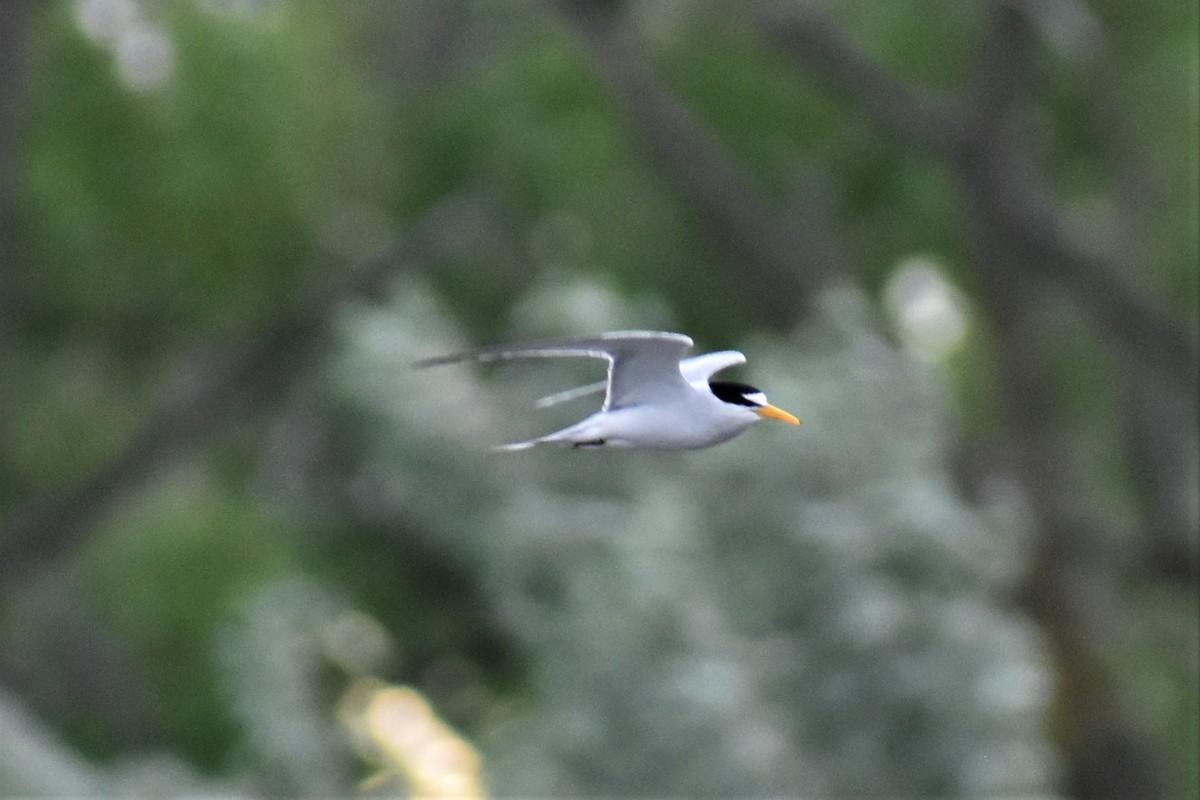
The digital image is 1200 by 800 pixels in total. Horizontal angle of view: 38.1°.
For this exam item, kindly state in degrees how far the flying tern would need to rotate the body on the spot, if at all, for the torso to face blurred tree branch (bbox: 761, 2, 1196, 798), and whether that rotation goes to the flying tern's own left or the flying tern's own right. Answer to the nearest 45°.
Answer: approximately 90° to the flying tern's own left

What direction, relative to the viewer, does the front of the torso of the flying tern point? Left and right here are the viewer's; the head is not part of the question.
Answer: facing to the right of the viewer

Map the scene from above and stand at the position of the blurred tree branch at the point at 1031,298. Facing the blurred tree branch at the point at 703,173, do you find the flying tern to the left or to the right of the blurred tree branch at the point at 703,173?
left

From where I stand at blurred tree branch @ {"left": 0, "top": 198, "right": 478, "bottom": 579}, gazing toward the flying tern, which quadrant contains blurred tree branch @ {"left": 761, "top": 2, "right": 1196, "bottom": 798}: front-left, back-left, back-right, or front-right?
front-left

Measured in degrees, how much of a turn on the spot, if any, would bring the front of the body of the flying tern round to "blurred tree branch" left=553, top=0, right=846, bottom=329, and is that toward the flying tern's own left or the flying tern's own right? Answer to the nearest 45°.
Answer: approximately 90° to the flying tern's own left

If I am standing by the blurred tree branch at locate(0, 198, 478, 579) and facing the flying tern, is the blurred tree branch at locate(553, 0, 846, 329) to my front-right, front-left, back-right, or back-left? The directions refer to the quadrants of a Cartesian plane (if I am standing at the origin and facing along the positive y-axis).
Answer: front-left
